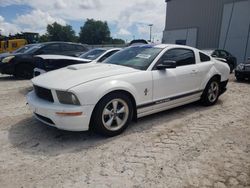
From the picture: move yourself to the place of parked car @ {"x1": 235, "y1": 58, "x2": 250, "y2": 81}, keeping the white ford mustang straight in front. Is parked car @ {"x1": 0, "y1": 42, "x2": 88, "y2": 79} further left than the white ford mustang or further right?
right

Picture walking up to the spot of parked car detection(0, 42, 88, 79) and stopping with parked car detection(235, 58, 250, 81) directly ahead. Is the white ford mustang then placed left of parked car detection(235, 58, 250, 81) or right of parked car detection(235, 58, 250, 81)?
right

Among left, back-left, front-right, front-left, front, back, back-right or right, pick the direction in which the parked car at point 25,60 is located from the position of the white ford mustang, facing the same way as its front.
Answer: right

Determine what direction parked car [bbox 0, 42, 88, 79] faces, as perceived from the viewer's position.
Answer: facing the viewer and to the left of the viewer

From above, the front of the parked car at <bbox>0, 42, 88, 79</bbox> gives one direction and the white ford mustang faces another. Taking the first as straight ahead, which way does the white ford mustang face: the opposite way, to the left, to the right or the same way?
the same way

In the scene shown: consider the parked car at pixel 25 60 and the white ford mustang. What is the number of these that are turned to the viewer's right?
0

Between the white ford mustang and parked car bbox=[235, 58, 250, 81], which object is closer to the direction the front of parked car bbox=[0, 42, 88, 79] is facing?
the white ford mustang

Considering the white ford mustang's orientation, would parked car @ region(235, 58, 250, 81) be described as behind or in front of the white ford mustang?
behind

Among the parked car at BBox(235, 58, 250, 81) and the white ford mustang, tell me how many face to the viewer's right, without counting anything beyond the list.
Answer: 0

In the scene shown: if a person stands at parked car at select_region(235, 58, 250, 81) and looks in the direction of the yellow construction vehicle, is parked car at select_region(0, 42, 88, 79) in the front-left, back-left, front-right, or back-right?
front-left

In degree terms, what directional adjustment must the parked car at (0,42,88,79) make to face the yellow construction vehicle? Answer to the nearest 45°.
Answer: approximately 135° to its right

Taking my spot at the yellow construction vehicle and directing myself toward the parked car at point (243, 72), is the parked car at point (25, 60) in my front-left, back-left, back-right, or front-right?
front-right
